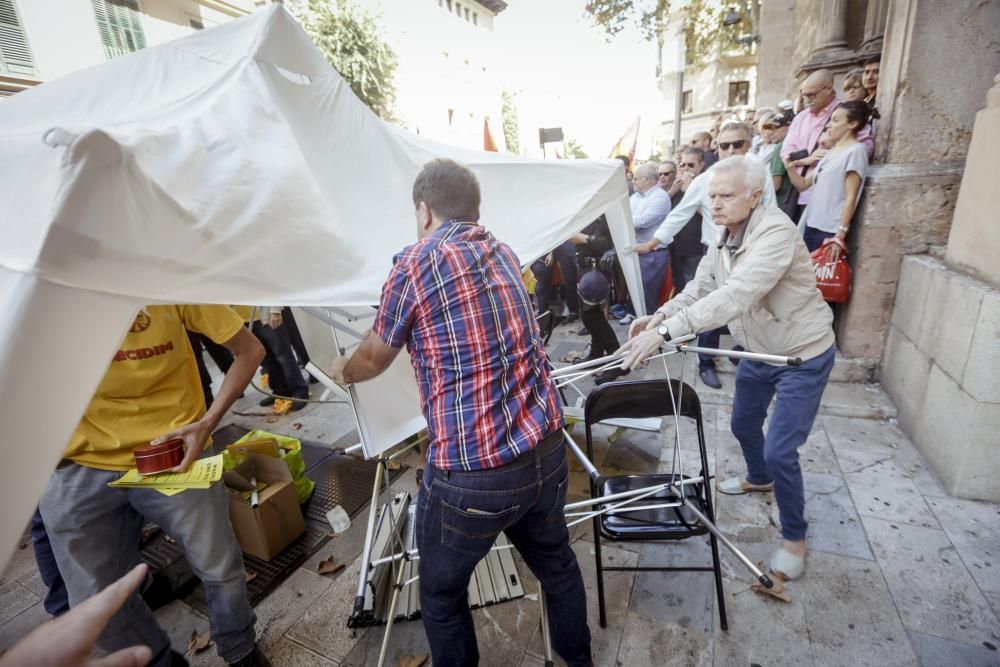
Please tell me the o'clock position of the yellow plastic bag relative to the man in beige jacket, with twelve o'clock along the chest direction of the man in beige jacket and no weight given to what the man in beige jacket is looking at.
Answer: The yellow plastic bag is roughly at 1 o'clock from the man in beige jacket.

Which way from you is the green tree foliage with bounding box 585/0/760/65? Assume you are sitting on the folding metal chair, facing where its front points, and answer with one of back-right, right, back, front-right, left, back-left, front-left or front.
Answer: back

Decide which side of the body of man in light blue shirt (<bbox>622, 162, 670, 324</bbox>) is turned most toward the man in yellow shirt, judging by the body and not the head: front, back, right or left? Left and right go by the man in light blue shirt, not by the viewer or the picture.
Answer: left

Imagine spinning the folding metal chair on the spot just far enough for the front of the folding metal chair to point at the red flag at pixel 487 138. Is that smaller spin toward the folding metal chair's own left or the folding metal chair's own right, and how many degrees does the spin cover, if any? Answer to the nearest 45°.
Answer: approximately 135° to the folding metal chair's own right

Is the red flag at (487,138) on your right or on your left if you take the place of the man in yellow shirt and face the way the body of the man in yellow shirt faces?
on your left

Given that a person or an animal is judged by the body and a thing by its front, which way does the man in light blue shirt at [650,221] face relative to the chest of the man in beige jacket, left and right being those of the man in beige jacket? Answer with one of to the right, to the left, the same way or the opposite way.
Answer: the same way

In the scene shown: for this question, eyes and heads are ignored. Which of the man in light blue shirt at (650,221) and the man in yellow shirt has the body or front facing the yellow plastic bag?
the man in light blue shirt

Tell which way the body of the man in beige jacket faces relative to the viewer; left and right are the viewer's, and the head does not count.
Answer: facing the viewer and to the left of the viewer

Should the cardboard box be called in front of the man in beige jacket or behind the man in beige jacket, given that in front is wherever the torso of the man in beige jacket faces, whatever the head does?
in front

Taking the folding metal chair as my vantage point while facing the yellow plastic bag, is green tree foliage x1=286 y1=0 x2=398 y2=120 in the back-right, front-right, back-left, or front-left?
front-right

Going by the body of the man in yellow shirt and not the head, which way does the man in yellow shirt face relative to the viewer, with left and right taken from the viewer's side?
facing the viewer

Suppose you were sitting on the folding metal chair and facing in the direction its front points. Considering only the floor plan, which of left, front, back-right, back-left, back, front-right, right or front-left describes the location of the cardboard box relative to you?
right

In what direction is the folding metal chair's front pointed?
toward the camera

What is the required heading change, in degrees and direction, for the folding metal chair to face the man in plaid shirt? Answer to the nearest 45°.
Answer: approximately 45° to its right

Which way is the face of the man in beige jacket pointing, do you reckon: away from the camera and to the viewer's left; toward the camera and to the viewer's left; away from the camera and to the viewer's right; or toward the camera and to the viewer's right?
toward the camera and to the viewer's left

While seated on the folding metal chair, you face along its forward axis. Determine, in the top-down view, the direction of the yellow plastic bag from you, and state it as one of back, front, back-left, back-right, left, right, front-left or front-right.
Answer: right
